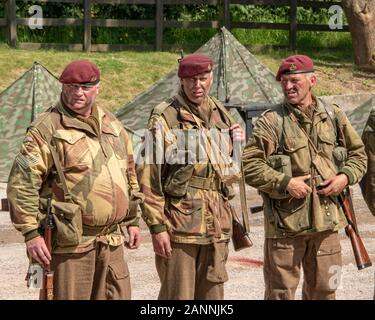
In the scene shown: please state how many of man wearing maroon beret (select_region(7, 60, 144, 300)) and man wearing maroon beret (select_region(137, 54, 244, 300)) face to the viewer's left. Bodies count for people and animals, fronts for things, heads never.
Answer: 0

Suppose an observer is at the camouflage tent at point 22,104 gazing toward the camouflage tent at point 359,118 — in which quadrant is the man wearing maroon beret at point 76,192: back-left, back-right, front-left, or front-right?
front-right

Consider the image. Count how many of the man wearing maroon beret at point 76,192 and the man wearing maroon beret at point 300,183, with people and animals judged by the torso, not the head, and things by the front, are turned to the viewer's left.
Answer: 0

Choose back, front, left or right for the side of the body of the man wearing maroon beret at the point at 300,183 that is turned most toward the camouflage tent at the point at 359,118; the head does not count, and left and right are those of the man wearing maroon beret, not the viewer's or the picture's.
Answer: back

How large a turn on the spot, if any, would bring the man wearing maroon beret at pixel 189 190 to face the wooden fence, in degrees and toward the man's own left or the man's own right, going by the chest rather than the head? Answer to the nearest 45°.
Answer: approximately 135° to the man's own left

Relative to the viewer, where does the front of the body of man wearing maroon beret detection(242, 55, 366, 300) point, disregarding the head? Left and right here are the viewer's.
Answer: facing the viewer

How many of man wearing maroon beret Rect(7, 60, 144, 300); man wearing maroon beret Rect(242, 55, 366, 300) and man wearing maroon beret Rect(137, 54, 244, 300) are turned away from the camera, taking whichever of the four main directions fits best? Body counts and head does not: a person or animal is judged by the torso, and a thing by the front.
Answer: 0

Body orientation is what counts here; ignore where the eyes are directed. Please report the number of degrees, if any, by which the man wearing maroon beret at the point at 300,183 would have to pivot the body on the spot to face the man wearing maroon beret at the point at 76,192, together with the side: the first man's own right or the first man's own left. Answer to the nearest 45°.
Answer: approximately 45° to the first man's own right

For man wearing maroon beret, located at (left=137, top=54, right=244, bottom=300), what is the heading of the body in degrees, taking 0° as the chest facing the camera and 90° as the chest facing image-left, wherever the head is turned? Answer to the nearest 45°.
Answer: approximately 315°

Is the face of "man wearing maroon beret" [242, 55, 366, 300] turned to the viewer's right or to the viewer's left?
to the viewer's left

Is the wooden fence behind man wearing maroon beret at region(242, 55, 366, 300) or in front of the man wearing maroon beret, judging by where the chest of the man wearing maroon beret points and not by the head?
behind

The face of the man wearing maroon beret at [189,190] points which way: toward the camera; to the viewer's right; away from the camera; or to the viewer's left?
toward the camera

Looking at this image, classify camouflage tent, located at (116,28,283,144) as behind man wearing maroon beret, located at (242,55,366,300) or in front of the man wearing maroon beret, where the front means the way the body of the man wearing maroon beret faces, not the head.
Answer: behind

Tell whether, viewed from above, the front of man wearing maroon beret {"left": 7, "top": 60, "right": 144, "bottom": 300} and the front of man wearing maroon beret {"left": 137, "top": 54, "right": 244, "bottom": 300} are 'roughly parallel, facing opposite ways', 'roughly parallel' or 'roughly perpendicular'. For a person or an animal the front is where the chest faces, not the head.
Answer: roughly parallel
